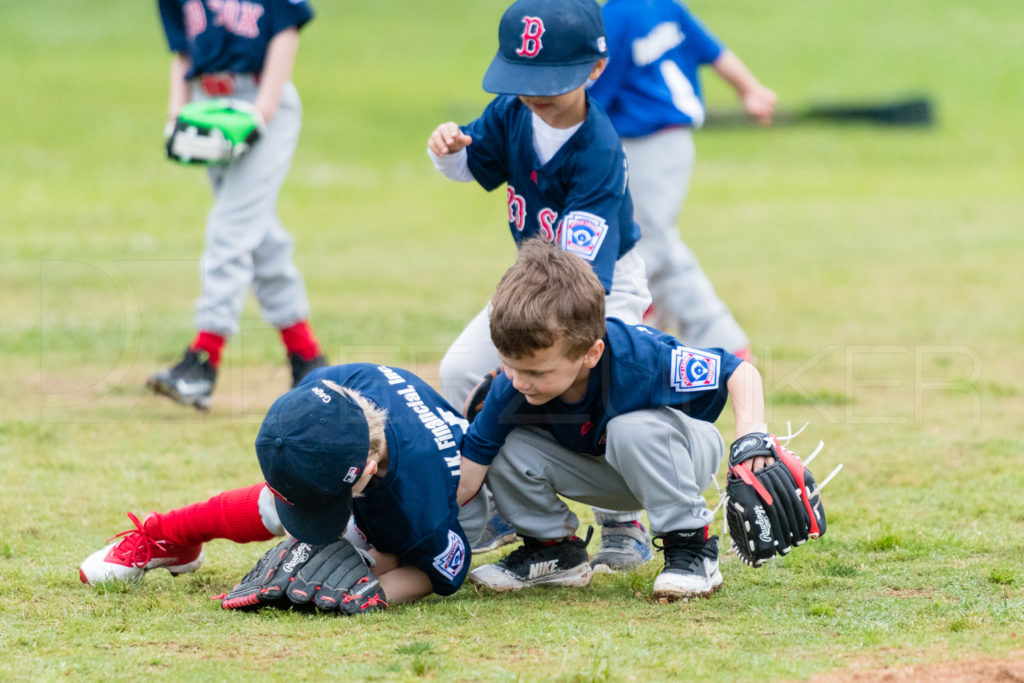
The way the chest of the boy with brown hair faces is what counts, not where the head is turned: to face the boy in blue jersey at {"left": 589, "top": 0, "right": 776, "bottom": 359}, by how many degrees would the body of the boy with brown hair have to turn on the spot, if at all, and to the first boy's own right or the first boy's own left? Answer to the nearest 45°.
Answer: approximately 135° to the first boy's own right

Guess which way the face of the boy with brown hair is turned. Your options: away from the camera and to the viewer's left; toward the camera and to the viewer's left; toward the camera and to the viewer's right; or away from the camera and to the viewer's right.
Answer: toward the camera and to the viewer's left

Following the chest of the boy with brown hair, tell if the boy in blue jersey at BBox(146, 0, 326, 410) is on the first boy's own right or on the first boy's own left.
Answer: on the first boy's own right

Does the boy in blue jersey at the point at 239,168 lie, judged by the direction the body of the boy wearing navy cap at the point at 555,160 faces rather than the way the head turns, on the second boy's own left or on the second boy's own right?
on the second boy's own right

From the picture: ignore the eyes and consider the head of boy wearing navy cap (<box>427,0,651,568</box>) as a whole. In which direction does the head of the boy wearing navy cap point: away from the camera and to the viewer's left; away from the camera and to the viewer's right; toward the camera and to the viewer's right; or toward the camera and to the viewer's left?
toward the camera and to the viewer's left

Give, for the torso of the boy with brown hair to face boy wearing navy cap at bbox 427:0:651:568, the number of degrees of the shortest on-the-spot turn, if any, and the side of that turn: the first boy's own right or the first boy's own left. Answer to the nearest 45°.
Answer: approximately 135° to the first boy's own right

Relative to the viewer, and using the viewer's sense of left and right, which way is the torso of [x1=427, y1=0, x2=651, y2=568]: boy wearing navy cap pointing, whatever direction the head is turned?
facing the viewer and to the left of the viewer

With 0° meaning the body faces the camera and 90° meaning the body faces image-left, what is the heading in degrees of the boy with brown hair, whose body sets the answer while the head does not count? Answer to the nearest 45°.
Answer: approximately 45°

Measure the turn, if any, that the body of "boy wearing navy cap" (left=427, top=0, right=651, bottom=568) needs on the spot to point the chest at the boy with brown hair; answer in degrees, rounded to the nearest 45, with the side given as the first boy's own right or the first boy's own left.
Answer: approximately 45° to the first boy's own left

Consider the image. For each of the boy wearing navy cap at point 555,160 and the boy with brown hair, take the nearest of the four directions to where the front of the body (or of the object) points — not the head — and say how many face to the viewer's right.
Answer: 0
